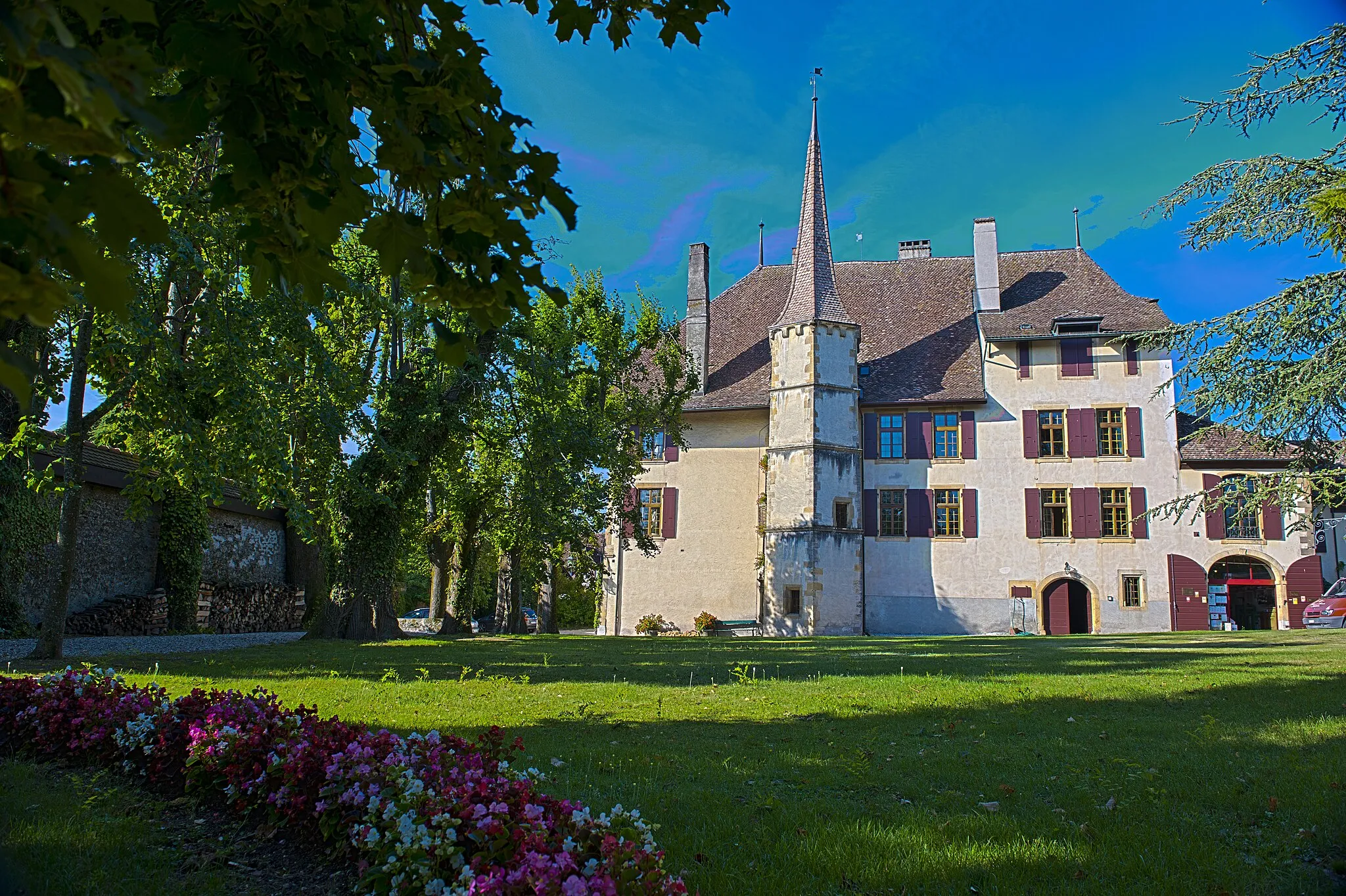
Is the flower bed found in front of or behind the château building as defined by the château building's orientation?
in front

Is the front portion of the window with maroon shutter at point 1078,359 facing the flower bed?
yes

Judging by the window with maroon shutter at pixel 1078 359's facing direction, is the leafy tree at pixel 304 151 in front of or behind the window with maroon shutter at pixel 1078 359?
in front

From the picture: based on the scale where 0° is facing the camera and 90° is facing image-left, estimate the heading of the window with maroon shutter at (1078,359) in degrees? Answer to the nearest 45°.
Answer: approximately 0°

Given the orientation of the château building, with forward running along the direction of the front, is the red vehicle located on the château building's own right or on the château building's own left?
on the château building's own left

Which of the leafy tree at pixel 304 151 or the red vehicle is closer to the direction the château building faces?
the leafy tree

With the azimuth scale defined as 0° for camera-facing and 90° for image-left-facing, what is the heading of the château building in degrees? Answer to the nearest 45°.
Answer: approximately 0°
